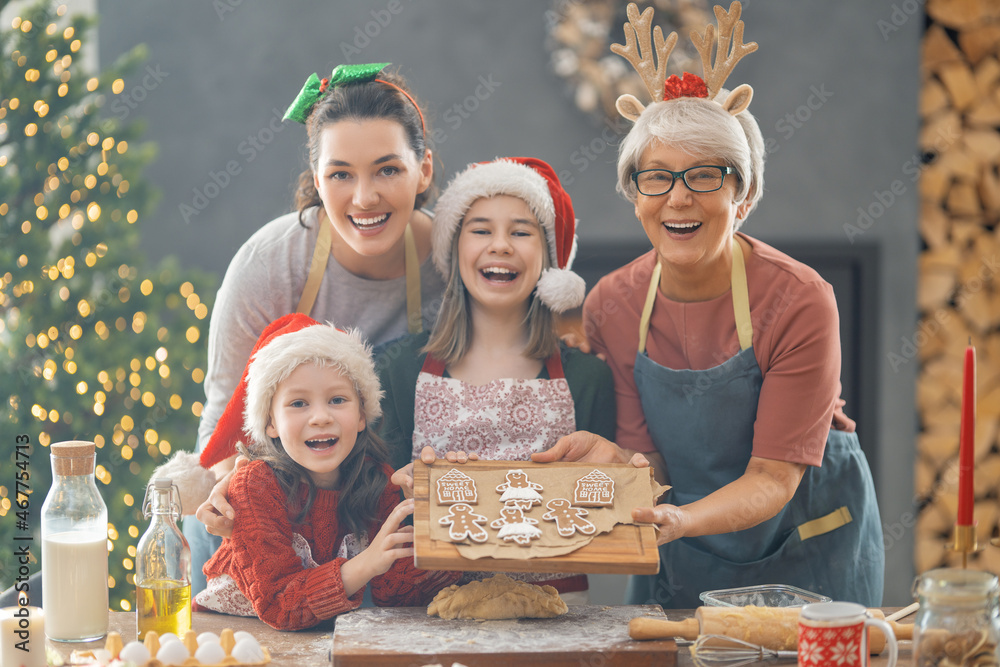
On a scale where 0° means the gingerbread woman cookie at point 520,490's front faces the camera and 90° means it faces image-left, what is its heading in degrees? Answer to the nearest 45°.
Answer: approximately 0°

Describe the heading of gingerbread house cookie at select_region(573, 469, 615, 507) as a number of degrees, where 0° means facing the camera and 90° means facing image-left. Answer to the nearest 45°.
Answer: approximately 0°
